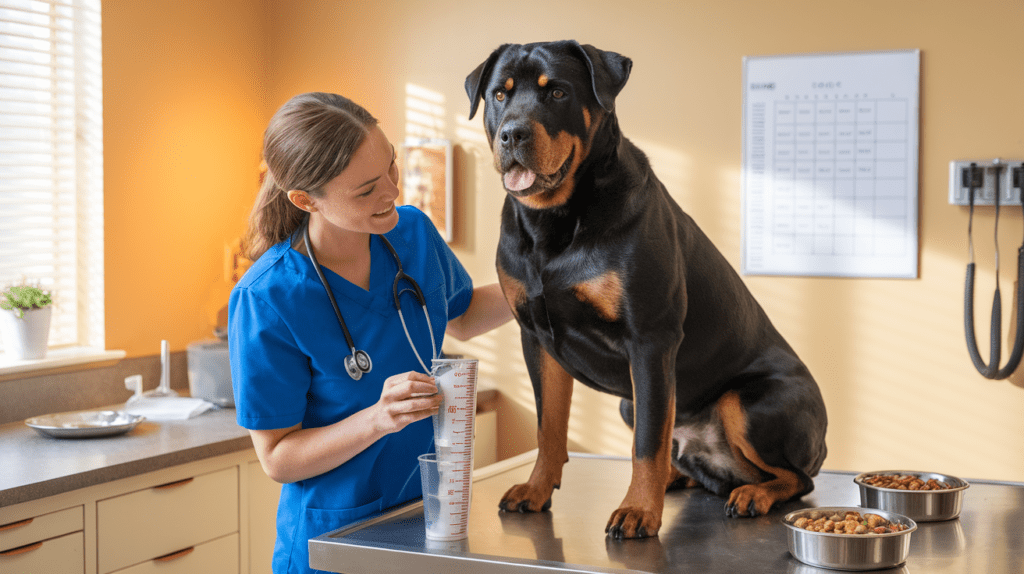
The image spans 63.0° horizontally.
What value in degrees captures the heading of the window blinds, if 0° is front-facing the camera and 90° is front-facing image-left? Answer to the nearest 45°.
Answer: approximately 315°

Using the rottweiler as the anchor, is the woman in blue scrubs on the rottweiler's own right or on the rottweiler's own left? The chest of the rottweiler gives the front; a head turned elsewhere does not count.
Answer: on the rottweiler's own right

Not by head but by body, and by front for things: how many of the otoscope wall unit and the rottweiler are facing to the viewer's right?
0

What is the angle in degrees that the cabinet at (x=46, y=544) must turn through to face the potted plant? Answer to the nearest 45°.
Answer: approximately 135° to its left

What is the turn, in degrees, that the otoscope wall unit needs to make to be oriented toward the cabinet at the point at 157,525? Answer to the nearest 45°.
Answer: approximately 45° to its right

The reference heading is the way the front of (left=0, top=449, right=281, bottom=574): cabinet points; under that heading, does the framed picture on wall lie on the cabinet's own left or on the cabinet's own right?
on the cabinet's own left

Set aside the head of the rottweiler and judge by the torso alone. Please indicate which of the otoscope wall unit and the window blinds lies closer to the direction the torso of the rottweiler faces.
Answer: the window blinds

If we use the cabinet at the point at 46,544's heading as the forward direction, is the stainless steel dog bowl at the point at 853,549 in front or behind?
in front

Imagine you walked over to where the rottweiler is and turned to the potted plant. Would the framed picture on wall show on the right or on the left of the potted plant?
right

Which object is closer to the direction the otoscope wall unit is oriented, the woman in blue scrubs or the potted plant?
the woman in blue scrubs

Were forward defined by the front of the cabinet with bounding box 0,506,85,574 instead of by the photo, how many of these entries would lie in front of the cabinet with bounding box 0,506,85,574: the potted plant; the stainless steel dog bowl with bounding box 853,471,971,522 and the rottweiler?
2
